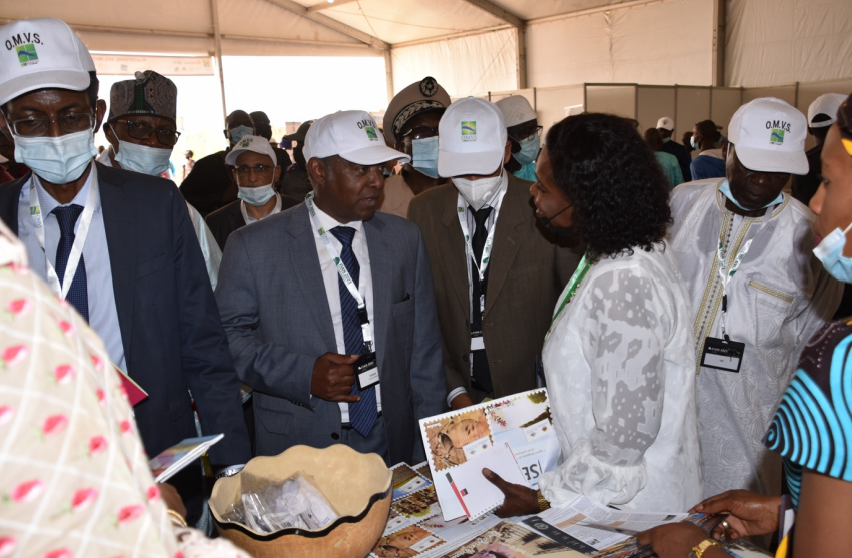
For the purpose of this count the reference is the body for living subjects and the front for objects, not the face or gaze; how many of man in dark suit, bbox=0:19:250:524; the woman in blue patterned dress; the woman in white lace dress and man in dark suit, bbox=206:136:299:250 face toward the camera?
2

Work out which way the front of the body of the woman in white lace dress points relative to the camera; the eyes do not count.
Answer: to the viewer's left

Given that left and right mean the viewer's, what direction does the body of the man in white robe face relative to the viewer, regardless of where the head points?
facing the viewer

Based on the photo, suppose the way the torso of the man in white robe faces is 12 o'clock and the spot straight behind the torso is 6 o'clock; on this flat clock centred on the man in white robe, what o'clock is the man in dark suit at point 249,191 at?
The man in dark suit is roughly at 3 o'clock from the man in white robe.

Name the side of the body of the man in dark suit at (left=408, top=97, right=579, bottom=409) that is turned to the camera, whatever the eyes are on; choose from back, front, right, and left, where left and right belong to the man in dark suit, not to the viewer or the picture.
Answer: front

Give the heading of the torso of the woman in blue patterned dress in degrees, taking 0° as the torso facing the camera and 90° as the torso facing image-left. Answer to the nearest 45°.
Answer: approximately 90°

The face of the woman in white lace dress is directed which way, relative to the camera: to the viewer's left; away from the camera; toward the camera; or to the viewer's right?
to the viewer's left

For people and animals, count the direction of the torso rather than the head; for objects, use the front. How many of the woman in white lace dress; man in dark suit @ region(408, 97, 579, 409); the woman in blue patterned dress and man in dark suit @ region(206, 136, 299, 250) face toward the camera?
2

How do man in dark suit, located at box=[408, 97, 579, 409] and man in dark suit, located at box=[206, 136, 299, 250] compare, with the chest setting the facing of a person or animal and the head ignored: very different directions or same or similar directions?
same or similar directions

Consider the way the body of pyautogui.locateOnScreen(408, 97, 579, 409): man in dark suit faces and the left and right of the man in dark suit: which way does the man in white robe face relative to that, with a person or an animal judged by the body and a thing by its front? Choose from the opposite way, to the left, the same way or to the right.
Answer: the same way

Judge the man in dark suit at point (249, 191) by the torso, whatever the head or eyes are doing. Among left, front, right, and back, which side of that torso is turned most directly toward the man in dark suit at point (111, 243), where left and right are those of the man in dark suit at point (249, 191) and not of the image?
front

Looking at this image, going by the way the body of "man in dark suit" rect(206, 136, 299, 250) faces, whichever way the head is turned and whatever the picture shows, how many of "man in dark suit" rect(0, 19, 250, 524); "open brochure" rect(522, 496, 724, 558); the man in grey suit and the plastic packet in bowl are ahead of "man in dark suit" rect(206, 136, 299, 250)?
4

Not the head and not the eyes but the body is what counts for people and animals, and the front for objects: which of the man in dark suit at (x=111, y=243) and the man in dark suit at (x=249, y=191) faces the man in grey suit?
the man in dark suit at (x=249, y=191)

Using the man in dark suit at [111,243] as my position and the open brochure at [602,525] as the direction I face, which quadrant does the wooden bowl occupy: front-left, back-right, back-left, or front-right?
front-right

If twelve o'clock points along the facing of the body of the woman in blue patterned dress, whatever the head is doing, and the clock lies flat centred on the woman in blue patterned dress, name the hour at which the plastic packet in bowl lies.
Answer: The plastic packet in bowl is roughly at 12 o'clock from the woman in blue patterned dress.

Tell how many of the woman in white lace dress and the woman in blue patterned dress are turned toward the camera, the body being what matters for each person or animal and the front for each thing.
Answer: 0
